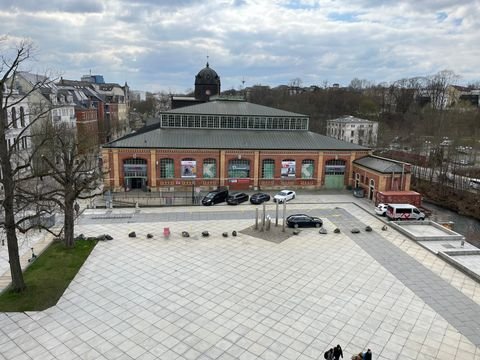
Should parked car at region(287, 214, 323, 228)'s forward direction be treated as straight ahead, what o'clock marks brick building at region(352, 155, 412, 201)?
The brick building is roughly at 10 o'clock from the parked car.

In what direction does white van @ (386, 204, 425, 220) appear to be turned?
to the viewer's right

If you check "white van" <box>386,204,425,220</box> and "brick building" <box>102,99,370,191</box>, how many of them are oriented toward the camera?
1

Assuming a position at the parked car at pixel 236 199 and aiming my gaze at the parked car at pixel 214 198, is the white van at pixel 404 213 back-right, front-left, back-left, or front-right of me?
back-left

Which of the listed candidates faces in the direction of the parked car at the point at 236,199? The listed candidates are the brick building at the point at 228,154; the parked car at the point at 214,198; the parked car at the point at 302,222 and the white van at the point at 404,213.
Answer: the brick building

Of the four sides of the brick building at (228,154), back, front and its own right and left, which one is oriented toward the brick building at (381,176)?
left

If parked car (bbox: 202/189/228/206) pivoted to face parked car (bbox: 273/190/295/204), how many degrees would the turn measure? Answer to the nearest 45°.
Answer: approximately 135° to its left

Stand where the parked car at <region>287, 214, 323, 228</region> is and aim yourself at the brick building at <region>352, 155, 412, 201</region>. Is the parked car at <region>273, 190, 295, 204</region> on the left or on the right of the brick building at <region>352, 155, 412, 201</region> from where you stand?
left

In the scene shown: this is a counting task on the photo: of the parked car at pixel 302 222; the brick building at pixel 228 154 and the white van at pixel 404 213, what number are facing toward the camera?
1

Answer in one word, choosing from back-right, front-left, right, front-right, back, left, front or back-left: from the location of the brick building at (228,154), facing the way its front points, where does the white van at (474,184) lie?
left

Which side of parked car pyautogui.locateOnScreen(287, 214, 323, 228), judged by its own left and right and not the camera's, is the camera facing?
right
